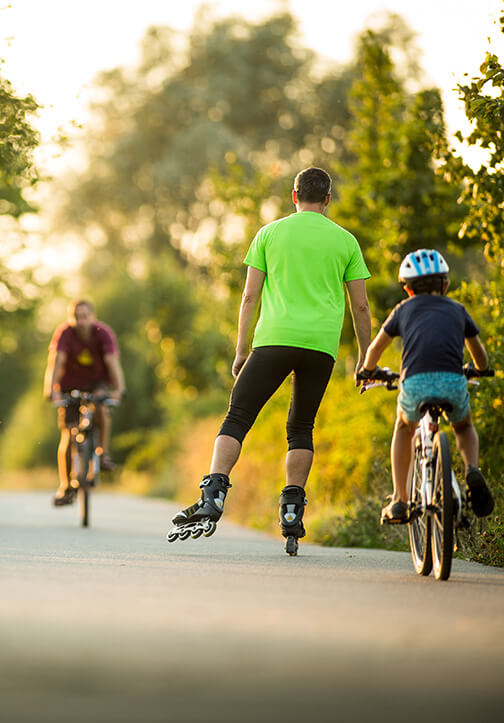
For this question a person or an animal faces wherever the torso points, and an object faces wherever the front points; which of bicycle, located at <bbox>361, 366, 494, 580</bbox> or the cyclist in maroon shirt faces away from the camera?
the bicycle

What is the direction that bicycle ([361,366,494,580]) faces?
away from the camera

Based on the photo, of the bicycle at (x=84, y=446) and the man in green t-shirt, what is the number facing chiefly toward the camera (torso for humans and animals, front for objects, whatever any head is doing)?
1

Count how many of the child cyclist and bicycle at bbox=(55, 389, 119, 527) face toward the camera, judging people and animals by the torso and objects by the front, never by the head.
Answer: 1

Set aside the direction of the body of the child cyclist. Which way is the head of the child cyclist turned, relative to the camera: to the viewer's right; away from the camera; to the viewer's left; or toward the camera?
away from the camera

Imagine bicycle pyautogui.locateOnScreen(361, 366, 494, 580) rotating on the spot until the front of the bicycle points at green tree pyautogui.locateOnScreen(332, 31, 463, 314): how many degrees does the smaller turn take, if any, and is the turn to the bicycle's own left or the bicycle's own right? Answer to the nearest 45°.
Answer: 0° — it already faces it

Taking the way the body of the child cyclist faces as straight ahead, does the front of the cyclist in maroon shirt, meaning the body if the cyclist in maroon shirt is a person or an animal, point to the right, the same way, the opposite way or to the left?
the opposite way

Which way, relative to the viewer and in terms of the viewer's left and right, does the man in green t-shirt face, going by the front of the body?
facing away from the viewer

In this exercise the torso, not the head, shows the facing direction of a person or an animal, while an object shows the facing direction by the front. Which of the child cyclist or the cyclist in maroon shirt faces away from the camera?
the child cyclist

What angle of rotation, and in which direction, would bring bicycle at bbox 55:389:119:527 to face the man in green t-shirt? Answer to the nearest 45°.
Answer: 0° — it already faces them

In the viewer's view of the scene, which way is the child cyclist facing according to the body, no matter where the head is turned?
away from the camera

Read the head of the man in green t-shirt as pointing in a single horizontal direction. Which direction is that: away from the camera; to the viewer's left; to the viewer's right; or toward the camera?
away from the camera

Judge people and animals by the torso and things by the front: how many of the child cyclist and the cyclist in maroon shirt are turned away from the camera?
1

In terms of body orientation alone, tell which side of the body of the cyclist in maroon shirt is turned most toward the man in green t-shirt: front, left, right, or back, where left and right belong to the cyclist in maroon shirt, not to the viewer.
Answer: front

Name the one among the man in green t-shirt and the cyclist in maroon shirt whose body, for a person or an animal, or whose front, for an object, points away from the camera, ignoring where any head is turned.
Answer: the man in green t-shirt

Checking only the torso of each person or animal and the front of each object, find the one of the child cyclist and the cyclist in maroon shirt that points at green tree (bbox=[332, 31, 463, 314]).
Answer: the child cyclist
